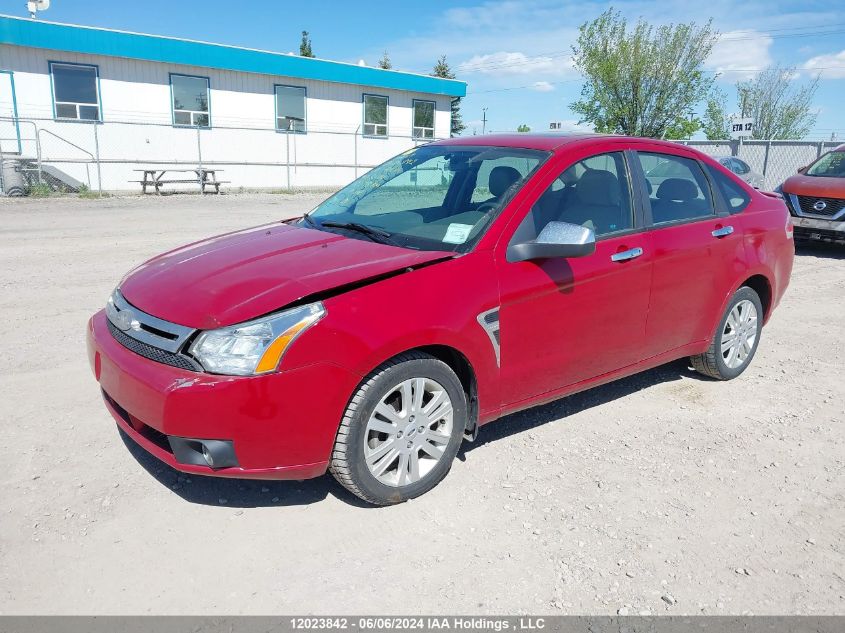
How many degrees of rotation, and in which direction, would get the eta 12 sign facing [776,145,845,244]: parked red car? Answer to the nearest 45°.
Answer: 0° — it already faces it

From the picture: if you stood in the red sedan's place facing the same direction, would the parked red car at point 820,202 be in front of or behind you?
behind

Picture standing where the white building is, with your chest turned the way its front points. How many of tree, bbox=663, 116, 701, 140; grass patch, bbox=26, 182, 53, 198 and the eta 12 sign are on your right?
1

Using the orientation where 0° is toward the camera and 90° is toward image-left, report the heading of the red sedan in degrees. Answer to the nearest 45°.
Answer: approximately 45°

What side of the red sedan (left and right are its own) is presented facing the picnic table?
right

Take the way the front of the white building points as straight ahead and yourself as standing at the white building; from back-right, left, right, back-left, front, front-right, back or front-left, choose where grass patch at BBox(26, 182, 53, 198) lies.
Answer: right

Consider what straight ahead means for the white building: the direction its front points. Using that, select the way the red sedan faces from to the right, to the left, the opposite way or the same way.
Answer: to the right

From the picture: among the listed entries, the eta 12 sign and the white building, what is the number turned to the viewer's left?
0

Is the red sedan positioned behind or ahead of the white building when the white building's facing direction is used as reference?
ahead

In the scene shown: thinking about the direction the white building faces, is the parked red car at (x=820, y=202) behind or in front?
in front
